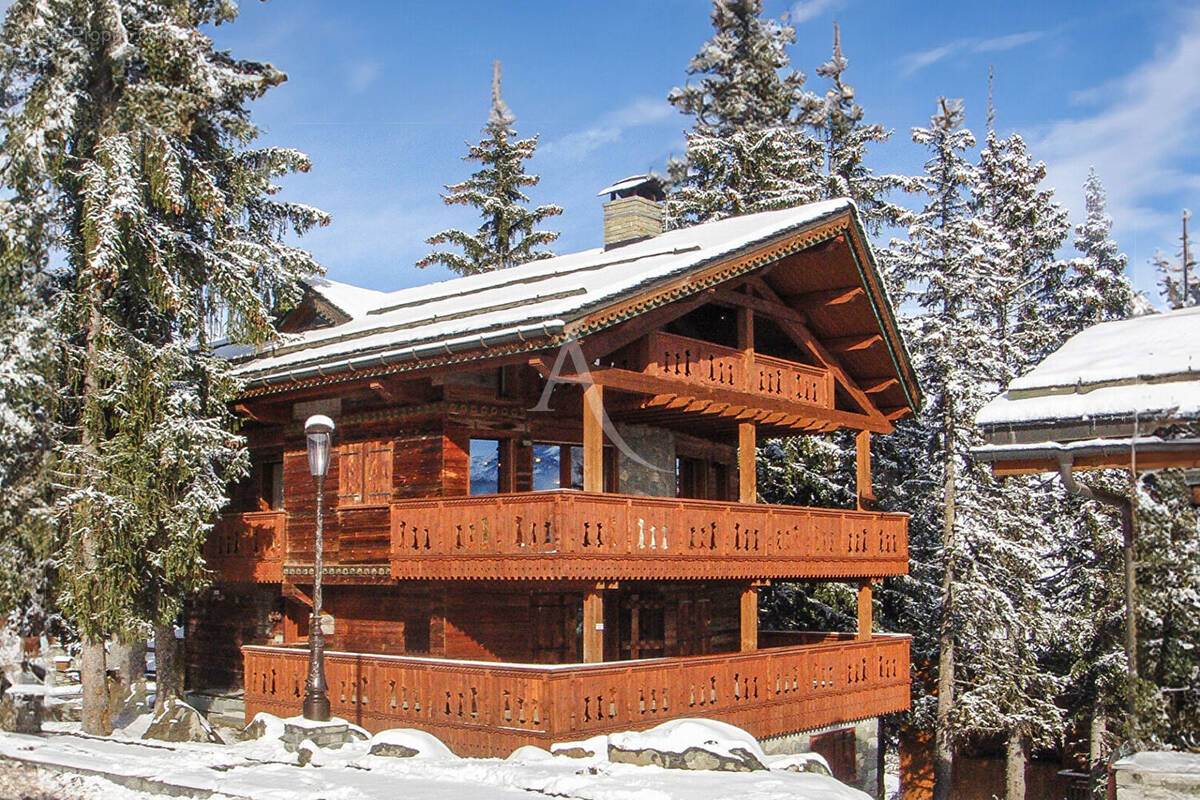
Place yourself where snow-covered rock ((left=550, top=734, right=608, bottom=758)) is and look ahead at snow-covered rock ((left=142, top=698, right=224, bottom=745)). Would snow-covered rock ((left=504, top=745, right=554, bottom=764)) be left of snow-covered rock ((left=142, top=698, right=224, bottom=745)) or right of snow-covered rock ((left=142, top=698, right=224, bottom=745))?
left

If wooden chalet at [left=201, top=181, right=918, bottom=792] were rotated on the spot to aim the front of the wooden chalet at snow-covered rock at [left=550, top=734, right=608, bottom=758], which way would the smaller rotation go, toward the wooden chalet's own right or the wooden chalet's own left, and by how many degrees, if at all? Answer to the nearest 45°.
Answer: approximately 45° to the wooden chalet's own right

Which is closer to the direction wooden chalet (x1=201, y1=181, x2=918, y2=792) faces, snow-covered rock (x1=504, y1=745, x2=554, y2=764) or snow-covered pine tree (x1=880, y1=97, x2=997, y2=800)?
the snow-covered rock

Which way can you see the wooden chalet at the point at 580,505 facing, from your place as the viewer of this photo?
facing the viewer and to the right of the viewer

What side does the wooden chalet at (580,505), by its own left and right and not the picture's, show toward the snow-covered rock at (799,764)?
front

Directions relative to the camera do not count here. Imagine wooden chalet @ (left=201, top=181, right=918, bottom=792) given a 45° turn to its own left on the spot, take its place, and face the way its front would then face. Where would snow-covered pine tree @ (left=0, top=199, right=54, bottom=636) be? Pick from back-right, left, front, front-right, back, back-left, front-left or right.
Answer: back

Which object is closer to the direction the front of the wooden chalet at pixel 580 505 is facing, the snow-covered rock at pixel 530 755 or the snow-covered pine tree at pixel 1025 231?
the snow-covered rock

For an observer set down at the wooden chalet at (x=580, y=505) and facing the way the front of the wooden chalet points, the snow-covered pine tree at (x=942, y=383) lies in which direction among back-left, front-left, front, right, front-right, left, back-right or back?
left

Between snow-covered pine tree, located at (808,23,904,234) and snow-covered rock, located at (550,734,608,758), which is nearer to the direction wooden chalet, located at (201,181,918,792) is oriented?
the snow-covered rock

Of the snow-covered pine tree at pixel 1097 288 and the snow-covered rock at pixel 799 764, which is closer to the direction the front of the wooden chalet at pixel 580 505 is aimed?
the snow-covered rock

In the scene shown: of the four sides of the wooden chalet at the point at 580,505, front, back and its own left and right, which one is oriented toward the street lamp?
right

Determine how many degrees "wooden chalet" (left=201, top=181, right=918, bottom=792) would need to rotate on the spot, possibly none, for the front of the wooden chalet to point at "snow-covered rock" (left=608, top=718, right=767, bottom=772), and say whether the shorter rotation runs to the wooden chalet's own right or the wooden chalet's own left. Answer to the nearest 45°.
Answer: approximately 45° to the wooden chalet's own right

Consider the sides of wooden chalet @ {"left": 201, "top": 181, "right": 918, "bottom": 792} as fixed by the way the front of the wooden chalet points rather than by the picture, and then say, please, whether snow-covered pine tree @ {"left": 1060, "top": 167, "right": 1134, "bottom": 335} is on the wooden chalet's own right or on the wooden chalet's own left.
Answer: on the wooden chalet's own left

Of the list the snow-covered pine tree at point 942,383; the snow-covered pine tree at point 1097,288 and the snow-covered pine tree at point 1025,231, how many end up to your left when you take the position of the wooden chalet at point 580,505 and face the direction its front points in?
3

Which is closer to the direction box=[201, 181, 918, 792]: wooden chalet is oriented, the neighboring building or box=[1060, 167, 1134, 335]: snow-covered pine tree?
the neighboring building
